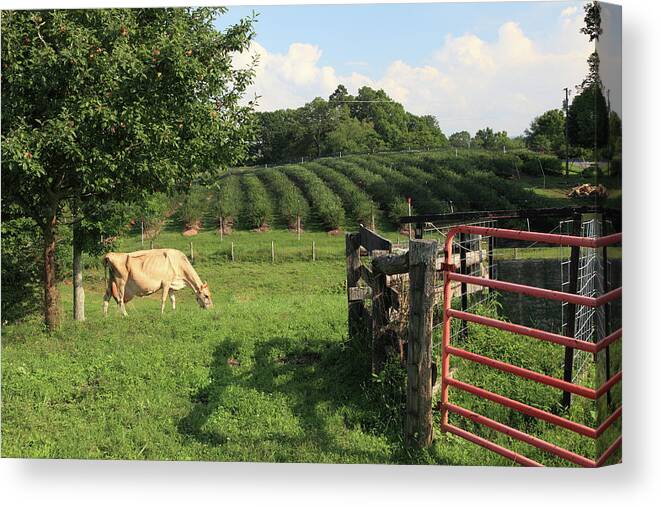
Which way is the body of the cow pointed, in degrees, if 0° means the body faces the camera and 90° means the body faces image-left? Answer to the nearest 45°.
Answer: approximately 270°
